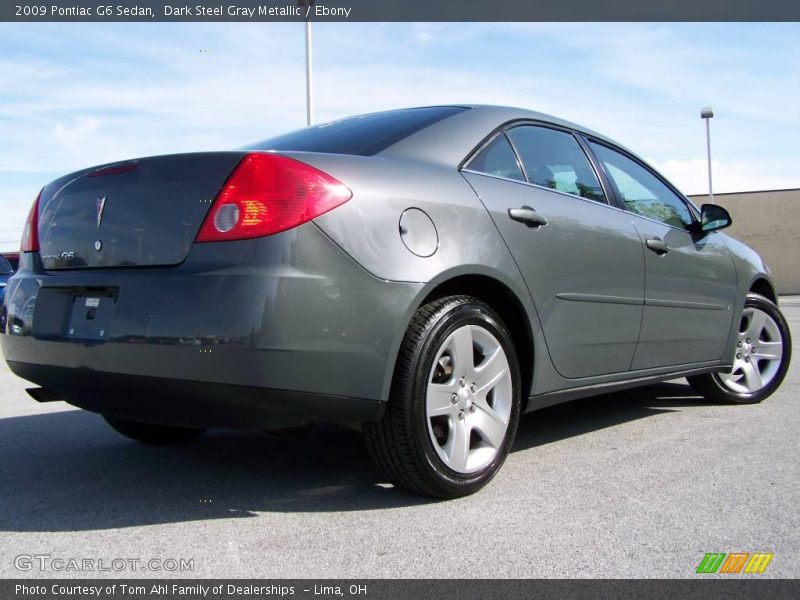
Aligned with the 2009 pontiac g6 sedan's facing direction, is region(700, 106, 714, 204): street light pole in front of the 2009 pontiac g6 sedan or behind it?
in front

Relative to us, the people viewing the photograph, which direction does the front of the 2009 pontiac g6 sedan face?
facing away from the viewer and to the right of the viewer
